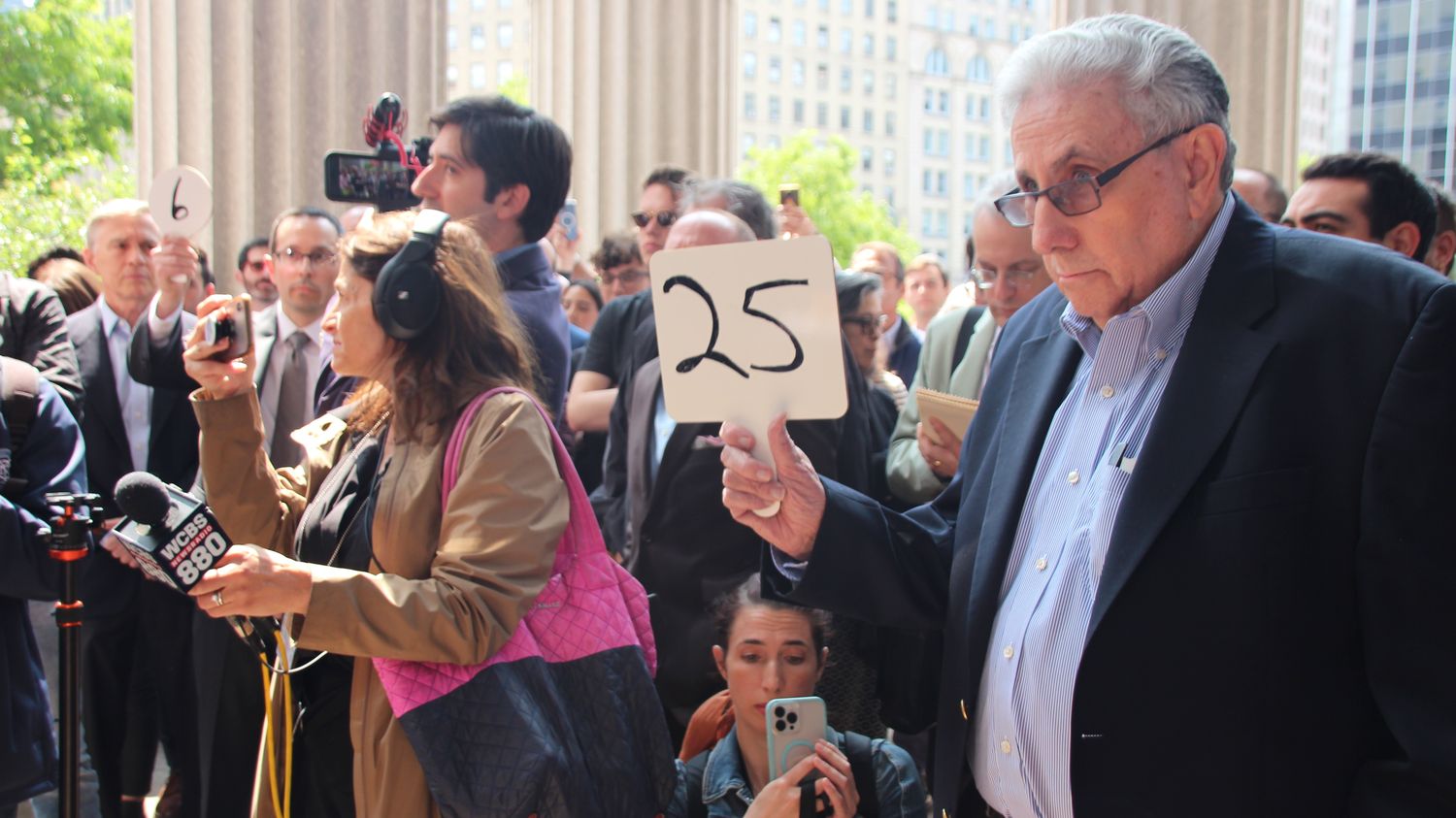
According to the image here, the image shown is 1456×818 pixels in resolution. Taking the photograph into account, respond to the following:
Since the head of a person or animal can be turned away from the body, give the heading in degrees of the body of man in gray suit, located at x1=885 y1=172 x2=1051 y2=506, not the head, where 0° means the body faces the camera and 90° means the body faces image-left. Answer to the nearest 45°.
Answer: approximately 0°

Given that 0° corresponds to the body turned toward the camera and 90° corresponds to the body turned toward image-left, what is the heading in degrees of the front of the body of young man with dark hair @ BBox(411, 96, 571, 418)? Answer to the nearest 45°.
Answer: approximately 90°

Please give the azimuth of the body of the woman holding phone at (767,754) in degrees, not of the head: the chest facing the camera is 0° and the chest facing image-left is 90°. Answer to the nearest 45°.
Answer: approximately 0°

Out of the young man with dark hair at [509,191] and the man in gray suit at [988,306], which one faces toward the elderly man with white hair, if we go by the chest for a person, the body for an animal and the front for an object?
the man in gray suit

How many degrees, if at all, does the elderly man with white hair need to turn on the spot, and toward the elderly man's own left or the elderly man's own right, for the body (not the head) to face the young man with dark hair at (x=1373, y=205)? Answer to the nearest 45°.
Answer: approximately 135° to the elderly man's own right

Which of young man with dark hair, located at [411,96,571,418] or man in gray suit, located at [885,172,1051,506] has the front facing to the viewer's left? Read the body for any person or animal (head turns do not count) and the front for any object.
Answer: the young man with dark hair

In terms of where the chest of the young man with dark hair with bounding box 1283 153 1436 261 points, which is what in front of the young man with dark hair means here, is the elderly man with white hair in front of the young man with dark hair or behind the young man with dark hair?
in front

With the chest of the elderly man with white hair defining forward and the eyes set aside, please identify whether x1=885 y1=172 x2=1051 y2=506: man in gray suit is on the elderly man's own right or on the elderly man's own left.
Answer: on the elderly man's own right

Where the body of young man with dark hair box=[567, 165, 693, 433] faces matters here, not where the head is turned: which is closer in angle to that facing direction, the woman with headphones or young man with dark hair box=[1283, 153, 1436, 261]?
the woman with headphones

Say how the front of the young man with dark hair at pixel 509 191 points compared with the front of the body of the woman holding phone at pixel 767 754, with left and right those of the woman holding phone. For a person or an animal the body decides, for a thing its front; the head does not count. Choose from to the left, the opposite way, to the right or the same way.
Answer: to the right

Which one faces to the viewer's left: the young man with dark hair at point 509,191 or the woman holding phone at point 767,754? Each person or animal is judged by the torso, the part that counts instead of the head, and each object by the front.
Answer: the young man with dark hair

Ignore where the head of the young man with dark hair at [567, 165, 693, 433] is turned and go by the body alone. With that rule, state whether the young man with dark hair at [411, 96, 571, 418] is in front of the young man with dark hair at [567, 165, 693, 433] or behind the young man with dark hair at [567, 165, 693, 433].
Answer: in front

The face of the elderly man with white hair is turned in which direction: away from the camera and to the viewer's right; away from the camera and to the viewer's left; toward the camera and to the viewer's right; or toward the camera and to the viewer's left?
toward the camera and to the viewer's left

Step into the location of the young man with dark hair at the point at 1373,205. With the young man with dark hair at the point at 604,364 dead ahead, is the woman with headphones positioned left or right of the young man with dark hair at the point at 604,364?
left

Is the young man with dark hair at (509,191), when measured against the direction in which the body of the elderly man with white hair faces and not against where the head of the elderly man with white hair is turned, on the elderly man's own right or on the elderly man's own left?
on the elderly man's own right

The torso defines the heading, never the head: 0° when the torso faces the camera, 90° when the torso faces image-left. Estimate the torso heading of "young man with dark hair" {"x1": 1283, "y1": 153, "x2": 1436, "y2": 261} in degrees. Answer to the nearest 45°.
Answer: approximately 45°

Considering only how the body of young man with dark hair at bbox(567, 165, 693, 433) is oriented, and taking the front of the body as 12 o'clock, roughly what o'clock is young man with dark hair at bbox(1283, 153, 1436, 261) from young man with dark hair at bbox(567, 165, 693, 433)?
young man with dark hair at bbox(1283, 153, 1436, 261) is roughly at 11 o'clock from young man with dark hair at bbox(567, 165, 693, 433).
